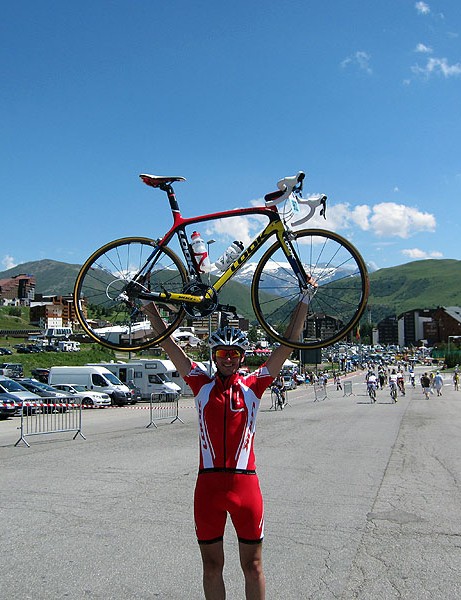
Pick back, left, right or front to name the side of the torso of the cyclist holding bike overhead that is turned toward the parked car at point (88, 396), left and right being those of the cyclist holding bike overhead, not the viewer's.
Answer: back

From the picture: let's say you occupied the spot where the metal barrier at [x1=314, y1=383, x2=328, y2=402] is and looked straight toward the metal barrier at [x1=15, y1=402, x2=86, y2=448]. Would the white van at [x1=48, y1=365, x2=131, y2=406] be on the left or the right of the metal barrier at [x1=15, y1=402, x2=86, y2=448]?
right

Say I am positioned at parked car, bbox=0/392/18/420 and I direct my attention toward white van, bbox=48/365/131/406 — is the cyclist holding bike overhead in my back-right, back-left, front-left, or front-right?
back-right

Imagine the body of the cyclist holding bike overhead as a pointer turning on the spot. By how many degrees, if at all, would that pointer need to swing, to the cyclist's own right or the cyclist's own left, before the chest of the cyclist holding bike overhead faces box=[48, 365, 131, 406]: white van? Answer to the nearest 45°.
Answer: approximately 180°
